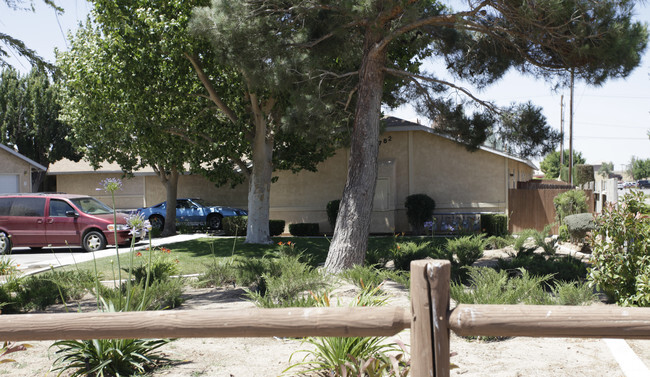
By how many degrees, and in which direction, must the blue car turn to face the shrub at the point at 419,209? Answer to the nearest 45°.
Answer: approximately 45° to its right

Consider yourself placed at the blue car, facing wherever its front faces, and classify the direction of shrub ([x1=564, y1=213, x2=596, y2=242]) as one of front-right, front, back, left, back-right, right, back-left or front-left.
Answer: front-right

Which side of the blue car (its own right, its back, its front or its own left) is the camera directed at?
right

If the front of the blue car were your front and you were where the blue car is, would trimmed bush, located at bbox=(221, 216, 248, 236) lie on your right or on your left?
on your right

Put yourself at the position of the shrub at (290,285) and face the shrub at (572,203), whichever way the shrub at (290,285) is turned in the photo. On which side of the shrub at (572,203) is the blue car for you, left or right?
left

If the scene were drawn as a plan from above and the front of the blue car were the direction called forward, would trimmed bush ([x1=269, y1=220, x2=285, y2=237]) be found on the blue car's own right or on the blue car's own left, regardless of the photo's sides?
on the blue car's own right

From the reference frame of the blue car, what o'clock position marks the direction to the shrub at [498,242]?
The shrub is roughly at 2 o'clock from the blue car.

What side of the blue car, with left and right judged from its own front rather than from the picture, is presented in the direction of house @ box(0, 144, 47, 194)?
back

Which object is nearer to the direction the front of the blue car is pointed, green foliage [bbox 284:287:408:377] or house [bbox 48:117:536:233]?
the house
